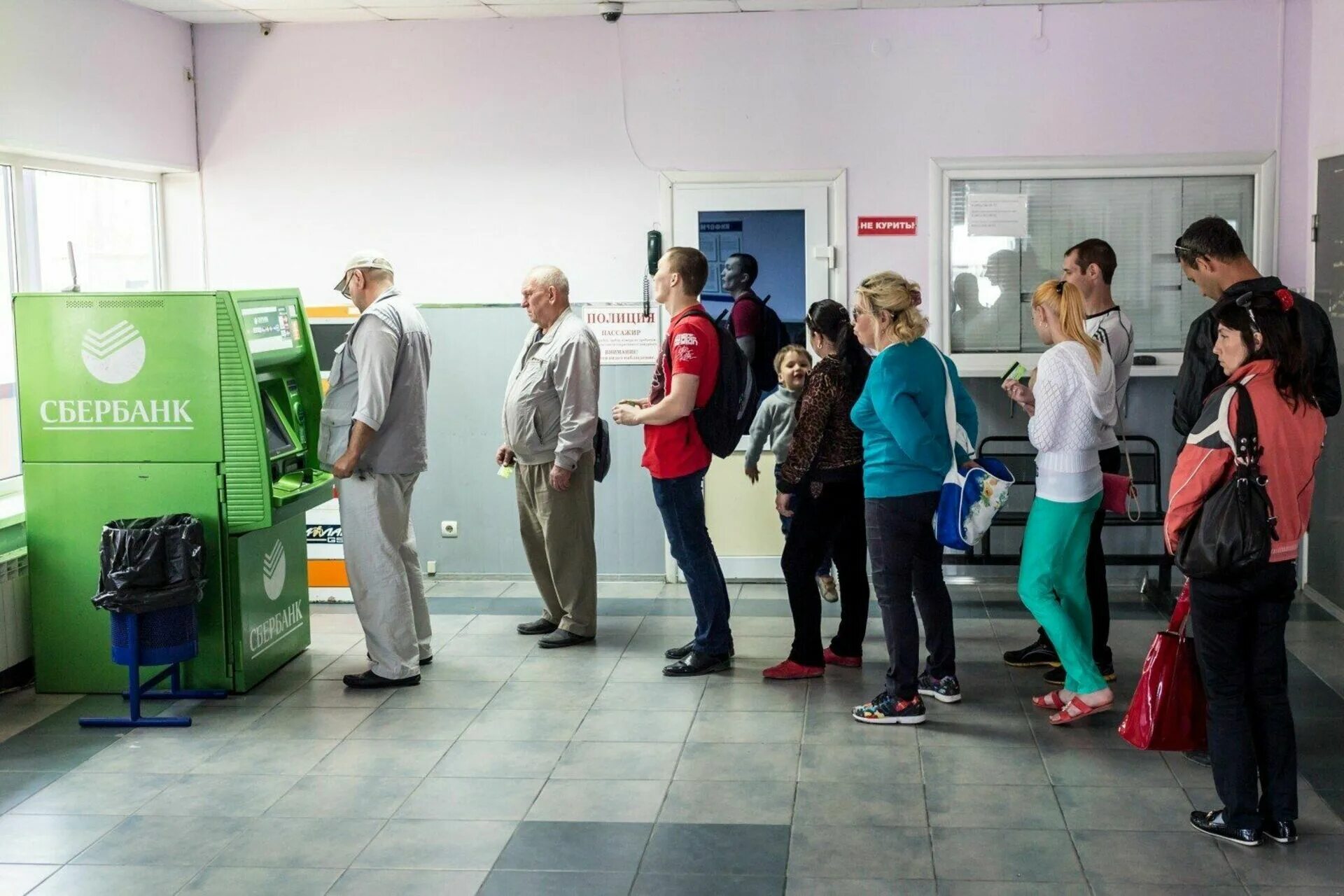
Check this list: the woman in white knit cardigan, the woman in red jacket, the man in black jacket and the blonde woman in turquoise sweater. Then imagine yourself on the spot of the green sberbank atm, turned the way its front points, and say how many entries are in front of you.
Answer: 4

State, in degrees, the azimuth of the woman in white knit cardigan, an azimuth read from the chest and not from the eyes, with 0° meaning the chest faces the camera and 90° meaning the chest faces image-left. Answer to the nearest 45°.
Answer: approximately 90°

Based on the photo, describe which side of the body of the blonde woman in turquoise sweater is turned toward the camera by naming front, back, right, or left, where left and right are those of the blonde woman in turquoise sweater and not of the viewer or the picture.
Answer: left

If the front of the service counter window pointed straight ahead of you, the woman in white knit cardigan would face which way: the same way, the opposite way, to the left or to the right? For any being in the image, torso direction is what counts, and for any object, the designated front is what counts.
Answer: to the right

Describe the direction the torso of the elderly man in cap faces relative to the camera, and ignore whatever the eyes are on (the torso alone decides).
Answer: to the viewer's left

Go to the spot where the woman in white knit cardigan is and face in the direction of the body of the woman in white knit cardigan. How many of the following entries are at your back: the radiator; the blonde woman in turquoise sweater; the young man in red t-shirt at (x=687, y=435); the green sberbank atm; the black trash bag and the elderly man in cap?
0

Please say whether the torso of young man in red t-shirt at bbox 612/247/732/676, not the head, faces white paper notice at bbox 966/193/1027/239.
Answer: no

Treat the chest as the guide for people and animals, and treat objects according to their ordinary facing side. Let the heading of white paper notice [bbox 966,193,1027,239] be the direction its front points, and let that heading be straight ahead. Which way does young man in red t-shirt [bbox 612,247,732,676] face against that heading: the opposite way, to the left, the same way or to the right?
to the right

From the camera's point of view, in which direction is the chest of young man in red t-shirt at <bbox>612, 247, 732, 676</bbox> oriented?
to the viewer's left

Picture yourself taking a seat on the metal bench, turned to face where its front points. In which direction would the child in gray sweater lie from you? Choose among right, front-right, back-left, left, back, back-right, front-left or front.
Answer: front-right

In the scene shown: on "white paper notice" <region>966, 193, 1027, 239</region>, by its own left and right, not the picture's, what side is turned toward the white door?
right

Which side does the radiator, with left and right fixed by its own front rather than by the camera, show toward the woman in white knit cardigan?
front

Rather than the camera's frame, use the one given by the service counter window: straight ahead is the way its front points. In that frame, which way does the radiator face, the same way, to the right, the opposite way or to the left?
to the left

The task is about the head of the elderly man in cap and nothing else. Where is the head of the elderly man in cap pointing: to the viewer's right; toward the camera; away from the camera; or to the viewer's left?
to the viewer's left

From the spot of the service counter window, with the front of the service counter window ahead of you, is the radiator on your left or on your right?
on your right

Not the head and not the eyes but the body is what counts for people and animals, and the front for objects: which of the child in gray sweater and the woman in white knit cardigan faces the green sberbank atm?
the woman in white knit cardigan

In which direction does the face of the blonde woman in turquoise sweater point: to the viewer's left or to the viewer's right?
to the viewer's left

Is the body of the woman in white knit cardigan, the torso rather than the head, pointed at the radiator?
yes

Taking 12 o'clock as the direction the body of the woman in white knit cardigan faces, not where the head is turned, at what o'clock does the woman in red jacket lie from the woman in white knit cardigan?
The woman in red jacket is roughly at 8 o'clock from the woman in white knit cardigan.

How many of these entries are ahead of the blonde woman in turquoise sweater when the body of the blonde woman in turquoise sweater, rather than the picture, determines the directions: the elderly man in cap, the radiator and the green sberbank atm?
3

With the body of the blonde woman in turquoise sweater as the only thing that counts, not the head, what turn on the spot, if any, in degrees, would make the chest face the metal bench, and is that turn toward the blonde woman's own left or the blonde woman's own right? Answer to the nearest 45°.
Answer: approximately 135° to the blonde woman's own right

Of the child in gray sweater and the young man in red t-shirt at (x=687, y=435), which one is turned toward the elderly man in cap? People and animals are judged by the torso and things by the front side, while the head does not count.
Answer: the young man in red t-shirt

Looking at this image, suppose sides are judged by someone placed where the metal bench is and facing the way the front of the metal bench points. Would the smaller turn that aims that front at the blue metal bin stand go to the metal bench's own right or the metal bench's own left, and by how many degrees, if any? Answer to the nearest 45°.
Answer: approximately 45° to the metal bench's own right

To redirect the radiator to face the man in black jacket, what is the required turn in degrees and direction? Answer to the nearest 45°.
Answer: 0° — it already faces them

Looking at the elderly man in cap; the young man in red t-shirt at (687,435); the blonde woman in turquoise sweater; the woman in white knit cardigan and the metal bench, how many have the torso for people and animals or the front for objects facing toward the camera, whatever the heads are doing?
1

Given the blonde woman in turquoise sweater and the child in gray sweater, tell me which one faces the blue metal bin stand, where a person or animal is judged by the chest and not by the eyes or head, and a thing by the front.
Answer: the blonde woman in turquoise sweater

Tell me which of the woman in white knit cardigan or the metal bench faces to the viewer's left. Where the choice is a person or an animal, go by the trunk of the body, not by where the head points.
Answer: the woman in white knit cardigan
